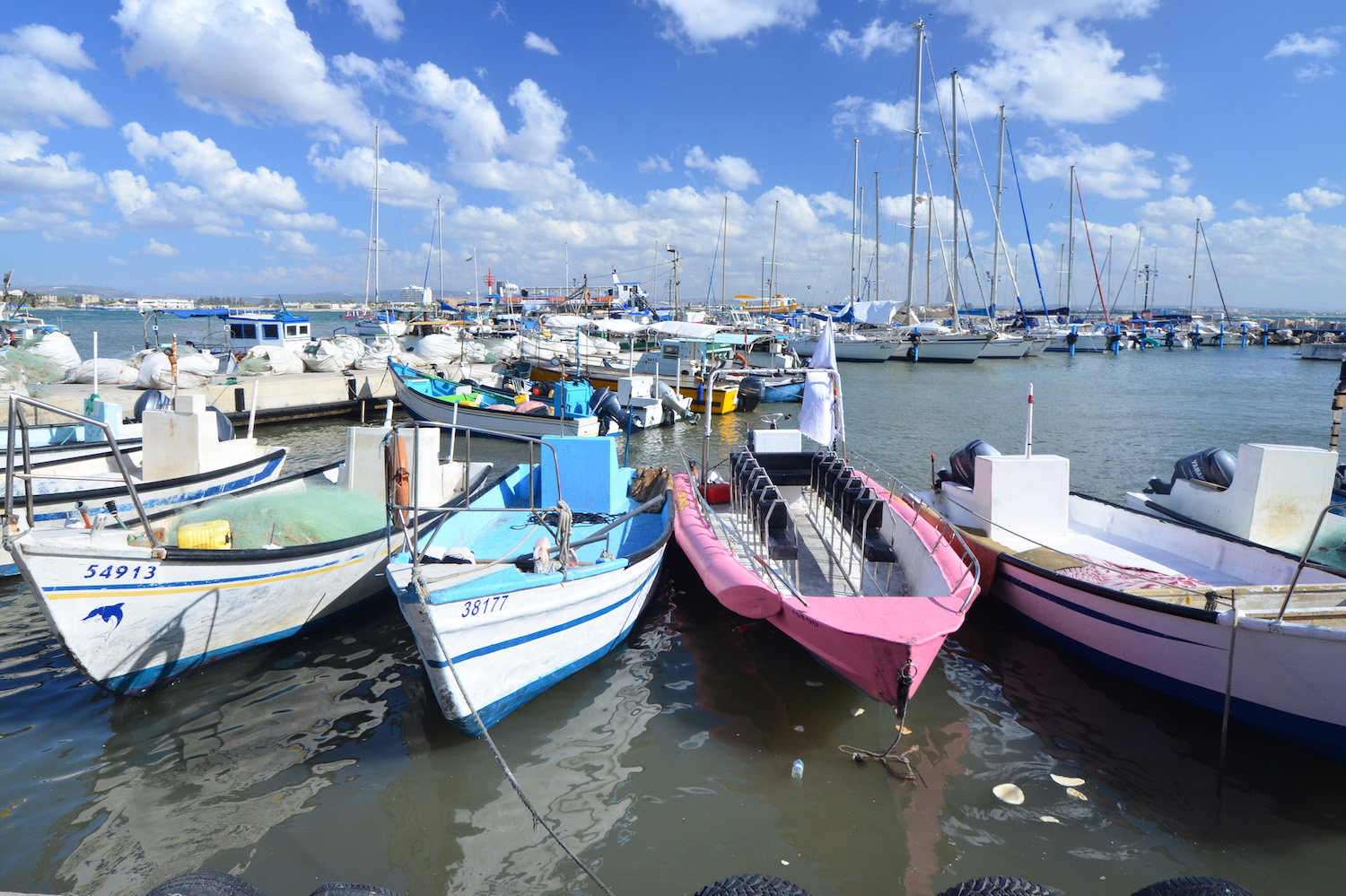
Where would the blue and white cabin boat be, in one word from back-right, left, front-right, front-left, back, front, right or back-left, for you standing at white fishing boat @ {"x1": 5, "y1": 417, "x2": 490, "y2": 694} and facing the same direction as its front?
back-right

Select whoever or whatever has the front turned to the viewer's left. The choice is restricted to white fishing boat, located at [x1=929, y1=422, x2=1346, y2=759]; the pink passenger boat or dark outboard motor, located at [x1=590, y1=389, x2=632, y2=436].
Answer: the dark outboard motor

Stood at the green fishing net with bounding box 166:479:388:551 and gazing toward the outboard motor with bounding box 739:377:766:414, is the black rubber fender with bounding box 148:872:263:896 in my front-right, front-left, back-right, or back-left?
back-right

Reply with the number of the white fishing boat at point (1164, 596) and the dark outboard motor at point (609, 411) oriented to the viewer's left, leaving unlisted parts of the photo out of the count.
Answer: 1

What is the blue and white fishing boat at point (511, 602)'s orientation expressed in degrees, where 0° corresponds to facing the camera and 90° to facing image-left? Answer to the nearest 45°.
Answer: approximately 45°

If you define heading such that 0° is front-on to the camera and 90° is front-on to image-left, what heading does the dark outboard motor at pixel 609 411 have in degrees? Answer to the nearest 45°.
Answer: approximately 90°

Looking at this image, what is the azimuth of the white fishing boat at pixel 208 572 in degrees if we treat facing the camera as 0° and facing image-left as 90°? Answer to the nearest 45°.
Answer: approximately 45°

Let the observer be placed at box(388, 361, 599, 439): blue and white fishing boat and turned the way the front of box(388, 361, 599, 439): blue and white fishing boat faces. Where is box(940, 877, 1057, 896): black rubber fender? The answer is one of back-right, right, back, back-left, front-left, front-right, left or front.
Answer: back-left
